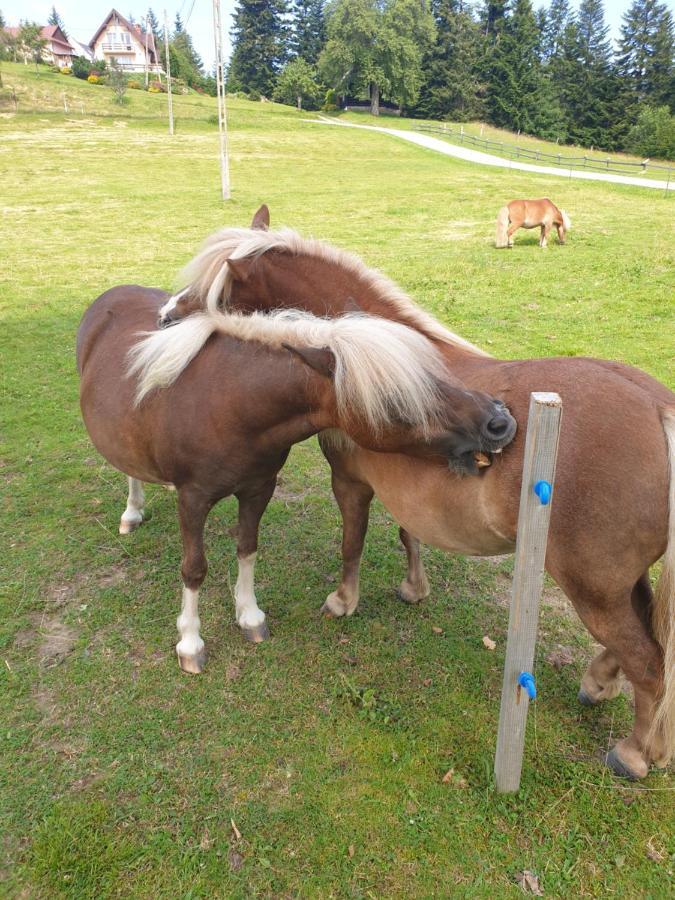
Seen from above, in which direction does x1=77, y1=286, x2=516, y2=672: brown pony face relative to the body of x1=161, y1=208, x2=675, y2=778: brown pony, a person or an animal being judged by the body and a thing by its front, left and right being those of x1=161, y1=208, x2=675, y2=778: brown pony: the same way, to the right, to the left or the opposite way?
the opposite way

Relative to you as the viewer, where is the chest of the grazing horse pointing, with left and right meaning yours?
facing to the right of the viewer

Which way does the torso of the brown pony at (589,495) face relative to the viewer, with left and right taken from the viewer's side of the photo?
facing away from the viewer and to the left of the viewer

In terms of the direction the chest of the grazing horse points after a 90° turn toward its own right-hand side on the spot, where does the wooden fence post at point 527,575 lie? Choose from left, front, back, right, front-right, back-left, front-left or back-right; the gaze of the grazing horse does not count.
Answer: front

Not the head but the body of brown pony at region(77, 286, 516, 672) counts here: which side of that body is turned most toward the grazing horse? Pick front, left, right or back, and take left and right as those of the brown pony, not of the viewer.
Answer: left

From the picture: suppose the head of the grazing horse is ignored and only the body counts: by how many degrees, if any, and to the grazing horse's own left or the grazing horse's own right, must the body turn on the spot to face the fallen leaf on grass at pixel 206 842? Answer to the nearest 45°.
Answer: approximately 90° to the grazing horse's own right

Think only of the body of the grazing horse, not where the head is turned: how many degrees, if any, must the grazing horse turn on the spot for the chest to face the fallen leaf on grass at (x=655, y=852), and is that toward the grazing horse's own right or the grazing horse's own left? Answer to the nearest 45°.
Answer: approximately 90° to the grazing horse's own right

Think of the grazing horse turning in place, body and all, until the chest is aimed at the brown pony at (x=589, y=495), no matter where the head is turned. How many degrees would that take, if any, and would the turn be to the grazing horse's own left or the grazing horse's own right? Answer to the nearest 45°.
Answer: approximately 90° to the grazing horse's own right

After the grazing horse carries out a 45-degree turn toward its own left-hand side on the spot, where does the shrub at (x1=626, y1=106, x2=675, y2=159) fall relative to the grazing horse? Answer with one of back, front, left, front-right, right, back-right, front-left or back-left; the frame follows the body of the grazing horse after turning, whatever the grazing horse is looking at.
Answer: front-left

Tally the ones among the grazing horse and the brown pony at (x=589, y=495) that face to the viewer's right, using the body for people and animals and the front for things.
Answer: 1

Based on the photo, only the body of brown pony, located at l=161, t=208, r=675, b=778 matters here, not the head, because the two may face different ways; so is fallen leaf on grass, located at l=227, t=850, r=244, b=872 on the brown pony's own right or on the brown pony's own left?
on the brown pony's own left

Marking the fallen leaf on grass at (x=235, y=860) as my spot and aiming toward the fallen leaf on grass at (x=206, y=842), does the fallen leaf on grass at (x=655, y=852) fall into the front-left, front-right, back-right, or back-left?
back-right

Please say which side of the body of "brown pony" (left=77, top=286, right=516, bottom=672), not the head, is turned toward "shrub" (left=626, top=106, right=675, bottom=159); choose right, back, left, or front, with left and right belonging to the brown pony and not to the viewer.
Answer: left

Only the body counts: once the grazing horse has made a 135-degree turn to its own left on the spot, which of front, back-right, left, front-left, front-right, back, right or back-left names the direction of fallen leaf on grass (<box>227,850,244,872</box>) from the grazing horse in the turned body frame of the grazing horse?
back-left

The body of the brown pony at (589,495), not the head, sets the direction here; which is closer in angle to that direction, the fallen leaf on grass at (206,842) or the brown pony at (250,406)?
the brown pony

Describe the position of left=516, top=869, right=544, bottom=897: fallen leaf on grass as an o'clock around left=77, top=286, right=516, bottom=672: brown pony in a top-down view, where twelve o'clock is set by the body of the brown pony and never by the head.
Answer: The fallen leaf on grass is roughly at 12 o'clock from the brown pony.
